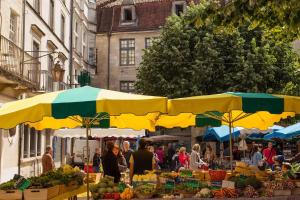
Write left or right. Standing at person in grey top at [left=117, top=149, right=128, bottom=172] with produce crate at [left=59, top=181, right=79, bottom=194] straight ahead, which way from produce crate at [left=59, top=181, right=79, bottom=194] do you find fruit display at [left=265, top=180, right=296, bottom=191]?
left
